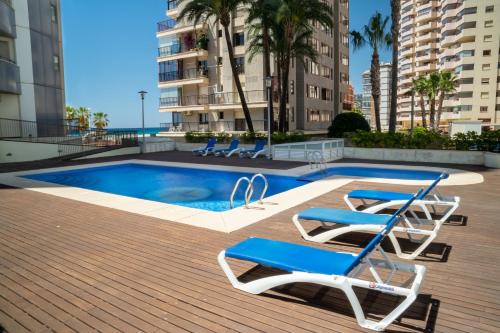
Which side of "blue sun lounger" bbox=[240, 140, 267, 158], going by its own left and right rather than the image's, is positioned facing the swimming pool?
front

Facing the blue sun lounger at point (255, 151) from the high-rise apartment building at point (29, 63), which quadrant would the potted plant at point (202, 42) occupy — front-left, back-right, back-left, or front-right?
front-left

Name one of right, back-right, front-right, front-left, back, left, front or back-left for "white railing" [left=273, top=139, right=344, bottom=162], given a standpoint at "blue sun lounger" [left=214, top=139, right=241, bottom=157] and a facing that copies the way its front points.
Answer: left

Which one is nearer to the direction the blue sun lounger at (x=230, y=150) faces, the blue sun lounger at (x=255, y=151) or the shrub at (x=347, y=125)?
the blue sun lounger

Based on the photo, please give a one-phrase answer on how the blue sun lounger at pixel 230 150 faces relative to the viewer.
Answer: facing the viewer and to the left of the viewer

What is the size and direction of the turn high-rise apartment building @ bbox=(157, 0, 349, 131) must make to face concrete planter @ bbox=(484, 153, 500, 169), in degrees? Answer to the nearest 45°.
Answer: approximately 90° to its left

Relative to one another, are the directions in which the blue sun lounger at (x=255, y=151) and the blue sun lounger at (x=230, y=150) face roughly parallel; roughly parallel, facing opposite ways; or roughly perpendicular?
roughly parallel

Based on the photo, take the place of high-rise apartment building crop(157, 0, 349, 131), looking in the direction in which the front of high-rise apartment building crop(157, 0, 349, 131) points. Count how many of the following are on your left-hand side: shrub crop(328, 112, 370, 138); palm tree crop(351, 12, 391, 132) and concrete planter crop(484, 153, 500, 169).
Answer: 3

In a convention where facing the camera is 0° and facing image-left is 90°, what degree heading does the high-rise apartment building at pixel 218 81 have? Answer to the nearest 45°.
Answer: approximately 45°

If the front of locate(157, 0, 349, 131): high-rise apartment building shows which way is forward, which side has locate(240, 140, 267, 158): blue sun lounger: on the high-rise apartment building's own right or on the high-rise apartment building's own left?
on the high-rise apartment building's own left

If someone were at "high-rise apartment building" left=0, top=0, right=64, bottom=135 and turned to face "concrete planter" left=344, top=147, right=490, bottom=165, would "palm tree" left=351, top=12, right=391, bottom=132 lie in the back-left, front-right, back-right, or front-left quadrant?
front-left

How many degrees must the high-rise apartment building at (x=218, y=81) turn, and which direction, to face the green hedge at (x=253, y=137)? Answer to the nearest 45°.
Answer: approximately 45° to its left

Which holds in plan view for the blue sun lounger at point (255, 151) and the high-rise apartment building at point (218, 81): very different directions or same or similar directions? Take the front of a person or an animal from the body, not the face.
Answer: same or similar directions

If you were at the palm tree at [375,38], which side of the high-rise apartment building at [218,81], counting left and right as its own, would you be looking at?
left

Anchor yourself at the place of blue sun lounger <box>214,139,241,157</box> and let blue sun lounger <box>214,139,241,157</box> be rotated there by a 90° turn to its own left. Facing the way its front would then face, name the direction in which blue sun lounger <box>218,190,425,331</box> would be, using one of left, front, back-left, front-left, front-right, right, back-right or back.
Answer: front-right

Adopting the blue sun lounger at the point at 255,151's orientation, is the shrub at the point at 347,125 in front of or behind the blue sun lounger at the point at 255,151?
behind

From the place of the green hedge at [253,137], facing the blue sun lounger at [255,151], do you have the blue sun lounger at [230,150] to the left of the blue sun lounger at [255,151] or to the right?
right
